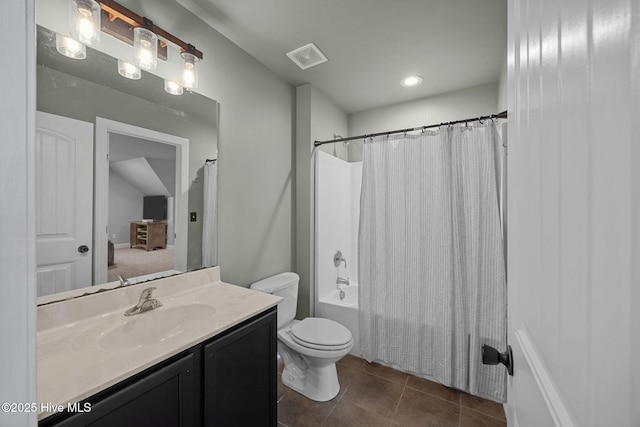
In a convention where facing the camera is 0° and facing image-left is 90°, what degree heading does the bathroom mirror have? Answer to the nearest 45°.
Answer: approximately 315°

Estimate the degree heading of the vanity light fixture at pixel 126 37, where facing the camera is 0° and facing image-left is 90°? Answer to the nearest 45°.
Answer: approximately 315°

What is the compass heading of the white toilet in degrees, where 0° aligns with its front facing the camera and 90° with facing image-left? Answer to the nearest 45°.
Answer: approximately 315°

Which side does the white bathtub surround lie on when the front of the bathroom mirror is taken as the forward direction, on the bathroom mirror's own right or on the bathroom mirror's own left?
on the bathroom mirror's own left

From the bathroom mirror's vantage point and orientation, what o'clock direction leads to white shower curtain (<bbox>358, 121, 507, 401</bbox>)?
The white shower curtain is roughly at 11 o'clock from the bathroom mirror.

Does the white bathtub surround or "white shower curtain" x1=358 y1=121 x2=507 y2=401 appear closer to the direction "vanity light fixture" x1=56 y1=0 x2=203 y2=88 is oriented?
the white shower curtain
